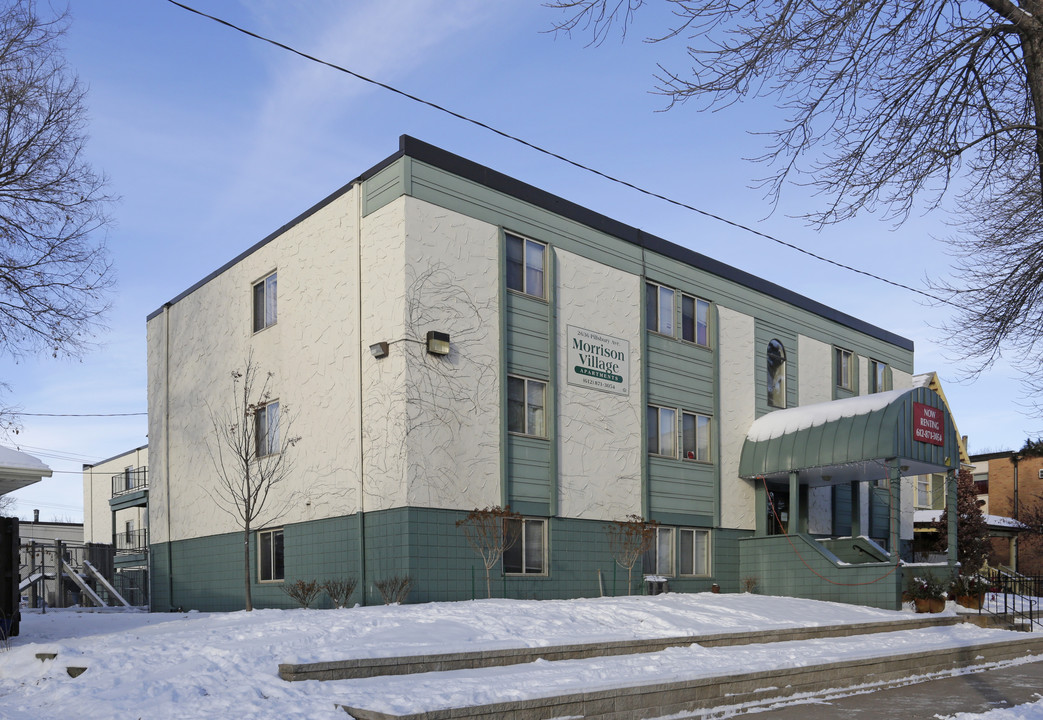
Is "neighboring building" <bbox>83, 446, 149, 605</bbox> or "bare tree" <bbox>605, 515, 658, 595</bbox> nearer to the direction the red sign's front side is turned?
the bare tree

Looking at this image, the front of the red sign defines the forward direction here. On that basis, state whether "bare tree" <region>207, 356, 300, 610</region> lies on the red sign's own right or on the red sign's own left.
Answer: on the red sign's own right

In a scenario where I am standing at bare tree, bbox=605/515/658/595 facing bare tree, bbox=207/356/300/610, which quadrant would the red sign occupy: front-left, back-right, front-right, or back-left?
back-right

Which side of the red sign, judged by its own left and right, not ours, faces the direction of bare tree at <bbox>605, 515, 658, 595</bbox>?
right

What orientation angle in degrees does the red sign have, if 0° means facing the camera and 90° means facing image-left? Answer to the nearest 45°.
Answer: approximately 315°

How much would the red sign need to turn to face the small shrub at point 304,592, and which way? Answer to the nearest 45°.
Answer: approximately 90° to its right

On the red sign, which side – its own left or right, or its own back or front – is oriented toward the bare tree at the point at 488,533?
right

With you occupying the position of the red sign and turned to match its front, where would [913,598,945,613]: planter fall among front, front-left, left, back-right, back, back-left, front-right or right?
front-right
